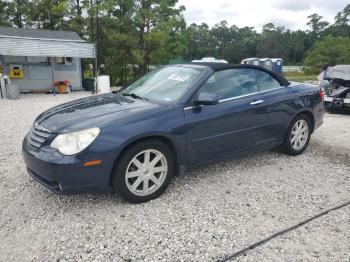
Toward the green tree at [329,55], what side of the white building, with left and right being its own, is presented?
left

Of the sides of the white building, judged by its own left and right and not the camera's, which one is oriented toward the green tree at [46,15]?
back

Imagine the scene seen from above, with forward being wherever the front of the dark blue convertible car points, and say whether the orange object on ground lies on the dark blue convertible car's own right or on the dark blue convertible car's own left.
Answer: on the dark blue convertible car's own right

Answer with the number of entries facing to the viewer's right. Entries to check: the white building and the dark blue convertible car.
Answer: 0

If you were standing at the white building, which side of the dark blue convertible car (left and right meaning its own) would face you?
right

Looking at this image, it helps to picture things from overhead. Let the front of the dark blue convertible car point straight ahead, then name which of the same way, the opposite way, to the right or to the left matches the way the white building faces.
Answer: to the left

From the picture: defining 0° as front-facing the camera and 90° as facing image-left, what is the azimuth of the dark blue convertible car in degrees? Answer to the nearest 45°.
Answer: approximately 45°

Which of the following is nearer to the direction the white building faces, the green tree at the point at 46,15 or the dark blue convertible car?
the dark blue convertible car

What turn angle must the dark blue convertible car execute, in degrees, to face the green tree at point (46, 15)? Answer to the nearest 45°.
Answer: approximately 90° to its right

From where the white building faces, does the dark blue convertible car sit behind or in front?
in front
